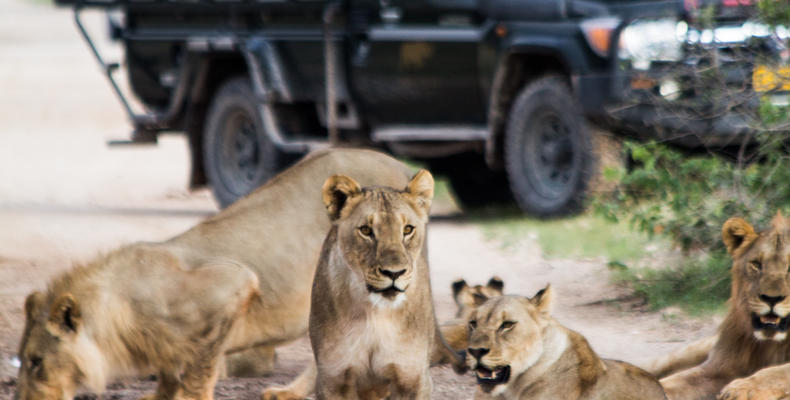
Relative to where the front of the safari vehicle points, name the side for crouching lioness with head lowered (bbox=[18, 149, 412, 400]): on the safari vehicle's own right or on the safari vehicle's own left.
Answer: on the safari vehicle's own right

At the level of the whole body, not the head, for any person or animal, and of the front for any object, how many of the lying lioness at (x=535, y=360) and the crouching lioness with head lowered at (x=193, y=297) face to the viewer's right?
0

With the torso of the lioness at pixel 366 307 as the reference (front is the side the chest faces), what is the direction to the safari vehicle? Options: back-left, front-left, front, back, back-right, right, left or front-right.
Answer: back

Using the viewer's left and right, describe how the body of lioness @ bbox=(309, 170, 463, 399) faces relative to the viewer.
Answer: facing the viewer

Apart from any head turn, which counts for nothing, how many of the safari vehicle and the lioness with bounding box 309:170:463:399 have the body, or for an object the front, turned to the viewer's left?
0

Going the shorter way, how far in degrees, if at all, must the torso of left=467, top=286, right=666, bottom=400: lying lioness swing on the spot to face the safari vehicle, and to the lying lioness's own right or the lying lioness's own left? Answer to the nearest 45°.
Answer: approximately 135° to the lying lioness's own right

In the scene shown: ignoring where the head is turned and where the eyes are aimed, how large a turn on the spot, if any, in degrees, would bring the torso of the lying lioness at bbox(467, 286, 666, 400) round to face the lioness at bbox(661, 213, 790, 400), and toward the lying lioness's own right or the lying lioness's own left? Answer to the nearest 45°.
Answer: approximately 180°

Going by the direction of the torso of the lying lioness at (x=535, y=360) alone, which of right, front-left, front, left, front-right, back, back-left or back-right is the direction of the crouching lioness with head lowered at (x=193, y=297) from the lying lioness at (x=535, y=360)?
front-right

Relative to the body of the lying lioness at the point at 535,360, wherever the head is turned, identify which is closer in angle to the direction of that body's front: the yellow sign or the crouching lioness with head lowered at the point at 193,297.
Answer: the crouching lioness with head lowered

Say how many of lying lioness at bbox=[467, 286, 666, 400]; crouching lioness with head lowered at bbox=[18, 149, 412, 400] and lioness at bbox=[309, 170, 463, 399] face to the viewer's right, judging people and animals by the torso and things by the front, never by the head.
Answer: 0

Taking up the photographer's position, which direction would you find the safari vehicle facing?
facing the viewer and to the right of the viewer
